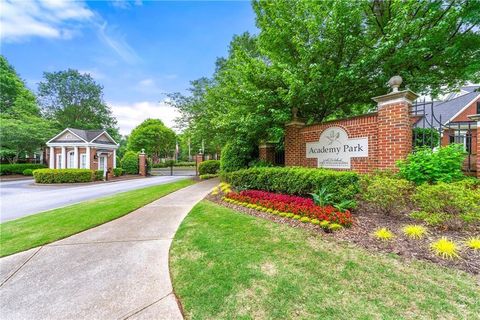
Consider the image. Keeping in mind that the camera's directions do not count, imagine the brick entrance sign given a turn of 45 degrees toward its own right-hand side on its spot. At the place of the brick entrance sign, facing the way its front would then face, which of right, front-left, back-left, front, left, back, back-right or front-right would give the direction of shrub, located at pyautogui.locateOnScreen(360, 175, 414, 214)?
left

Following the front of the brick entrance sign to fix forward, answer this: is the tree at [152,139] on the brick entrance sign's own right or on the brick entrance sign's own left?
on the brick entrance sign's own right

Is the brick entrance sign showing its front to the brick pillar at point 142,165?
no

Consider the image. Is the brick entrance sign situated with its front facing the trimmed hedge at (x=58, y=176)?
no

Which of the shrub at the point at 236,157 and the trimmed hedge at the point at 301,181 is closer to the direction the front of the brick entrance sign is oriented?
the trimmed hedge

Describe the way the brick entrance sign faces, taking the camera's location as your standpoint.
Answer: facing the viewer and to the left of the viewer

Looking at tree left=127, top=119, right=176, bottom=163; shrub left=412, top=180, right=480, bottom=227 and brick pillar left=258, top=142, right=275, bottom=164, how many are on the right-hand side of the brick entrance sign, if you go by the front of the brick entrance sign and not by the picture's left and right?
2

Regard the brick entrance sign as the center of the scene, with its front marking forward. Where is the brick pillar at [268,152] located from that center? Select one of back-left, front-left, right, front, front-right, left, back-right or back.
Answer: right

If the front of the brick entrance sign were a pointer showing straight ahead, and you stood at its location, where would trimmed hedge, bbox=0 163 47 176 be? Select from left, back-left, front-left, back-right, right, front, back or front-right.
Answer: front-right

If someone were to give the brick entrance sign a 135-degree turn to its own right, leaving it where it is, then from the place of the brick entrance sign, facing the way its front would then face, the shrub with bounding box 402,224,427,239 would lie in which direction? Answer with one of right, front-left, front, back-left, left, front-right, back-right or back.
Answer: back

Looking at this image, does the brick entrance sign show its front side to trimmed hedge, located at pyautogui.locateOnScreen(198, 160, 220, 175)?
no

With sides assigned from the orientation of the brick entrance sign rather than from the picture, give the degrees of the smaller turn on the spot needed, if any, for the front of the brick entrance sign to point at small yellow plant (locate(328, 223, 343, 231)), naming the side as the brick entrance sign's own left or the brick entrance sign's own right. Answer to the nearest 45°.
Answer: approximately 45° to the brick entrance sign's own left

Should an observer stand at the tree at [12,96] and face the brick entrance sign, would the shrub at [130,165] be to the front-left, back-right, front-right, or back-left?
front-left

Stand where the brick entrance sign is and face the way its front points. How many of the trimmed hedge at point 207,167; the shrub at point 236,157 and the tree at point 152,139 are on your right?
3

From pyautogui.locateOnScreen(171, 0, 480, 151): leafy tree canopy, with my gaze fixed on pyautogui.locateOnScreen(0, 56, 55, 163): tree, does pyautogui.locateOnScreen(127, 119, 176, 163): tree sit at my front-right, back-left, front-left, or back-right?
front-right

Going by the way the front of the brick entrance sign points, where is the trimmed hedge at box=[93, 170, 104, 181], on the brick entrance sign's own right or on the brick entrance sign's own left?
on the brick entrance sign's own right

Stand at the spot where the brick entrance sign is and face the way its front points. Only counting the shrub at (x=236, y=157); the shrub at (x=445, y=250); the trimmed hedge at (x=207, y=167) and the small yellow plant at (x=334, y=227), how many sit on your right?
2

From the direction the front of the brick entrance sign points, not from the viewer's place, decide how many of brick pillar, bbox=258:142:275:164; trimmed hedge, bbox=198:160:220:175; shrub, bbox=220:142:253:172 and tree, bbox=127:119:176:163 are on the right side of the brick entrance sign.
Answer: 4
